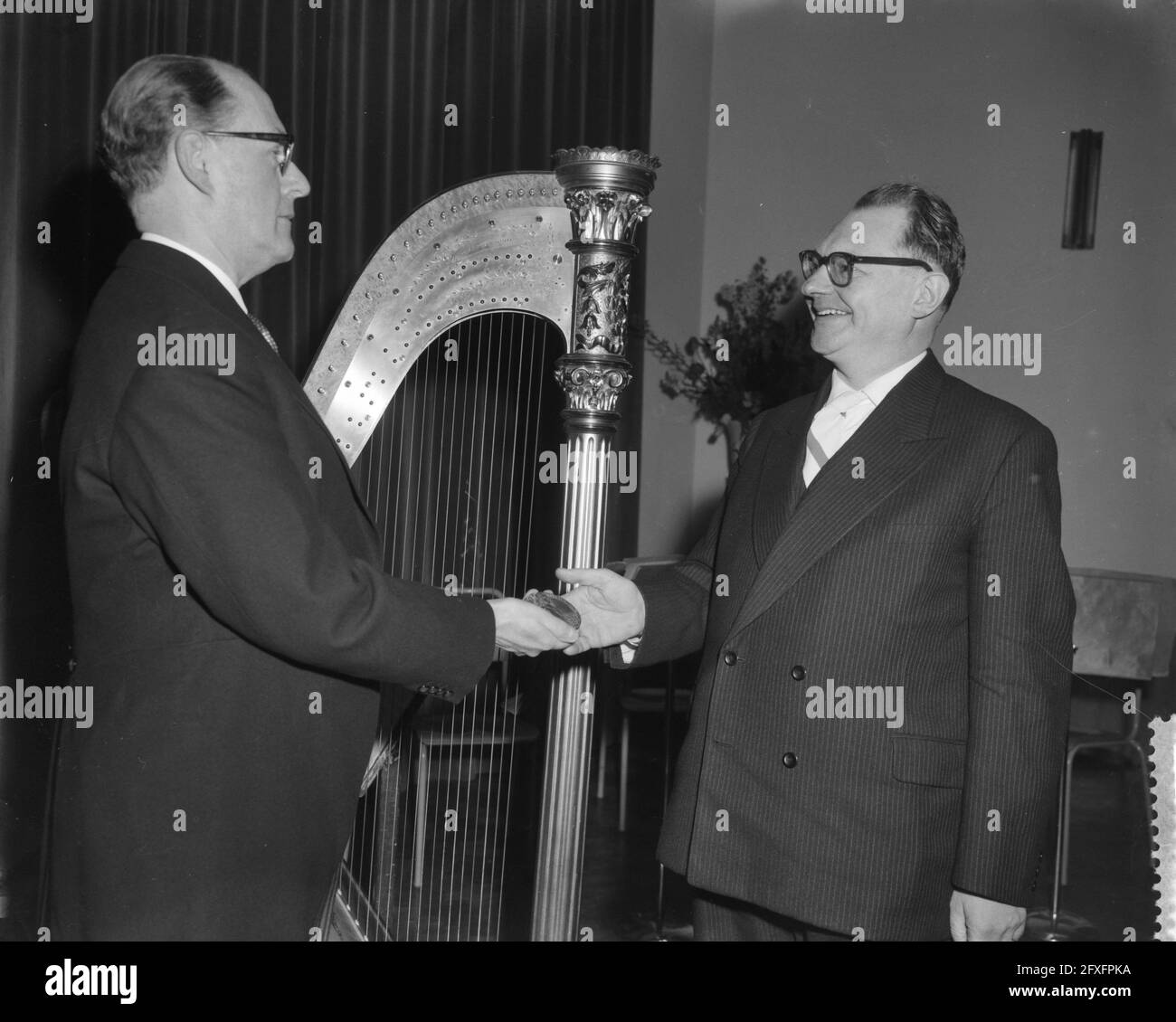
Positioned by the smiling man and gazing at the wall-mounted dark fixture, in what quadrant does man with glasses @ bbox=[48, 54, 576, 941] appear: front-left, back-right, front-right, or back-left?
back-left

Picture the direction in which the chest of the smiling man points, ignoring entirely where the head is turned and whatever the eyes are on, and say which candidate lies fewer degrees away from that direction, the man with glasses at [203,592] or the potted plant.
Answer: the man with glasses

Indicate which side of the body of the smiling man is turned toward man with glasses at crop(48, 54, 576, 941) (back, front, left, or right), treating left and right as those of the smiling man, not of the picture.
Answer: front

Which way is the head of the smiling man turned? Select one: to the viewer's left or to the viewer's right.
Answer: to the viewer's left

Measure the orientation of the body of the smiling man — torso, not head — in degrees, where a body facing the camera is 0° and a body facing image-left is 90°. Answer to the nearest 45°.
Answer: approximately 45°

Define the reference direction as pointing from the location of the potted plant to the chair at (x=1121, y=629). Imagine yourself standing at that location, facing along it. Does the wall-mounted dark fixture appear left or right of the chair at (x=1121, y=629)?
left

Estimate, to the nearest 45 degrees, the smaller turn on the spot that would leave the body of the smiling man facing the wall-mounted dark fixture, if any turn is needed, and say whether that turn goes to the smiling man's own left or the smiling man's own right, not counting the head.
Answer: approximately 135° to the smiling man's own right

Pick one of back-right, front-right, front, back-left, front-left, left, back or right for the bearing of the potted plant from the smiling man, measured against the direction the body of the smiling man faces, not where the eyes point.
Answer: back-right

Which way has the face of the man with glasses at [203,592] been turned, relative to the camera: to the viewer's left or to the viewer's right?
to the viewer's right
